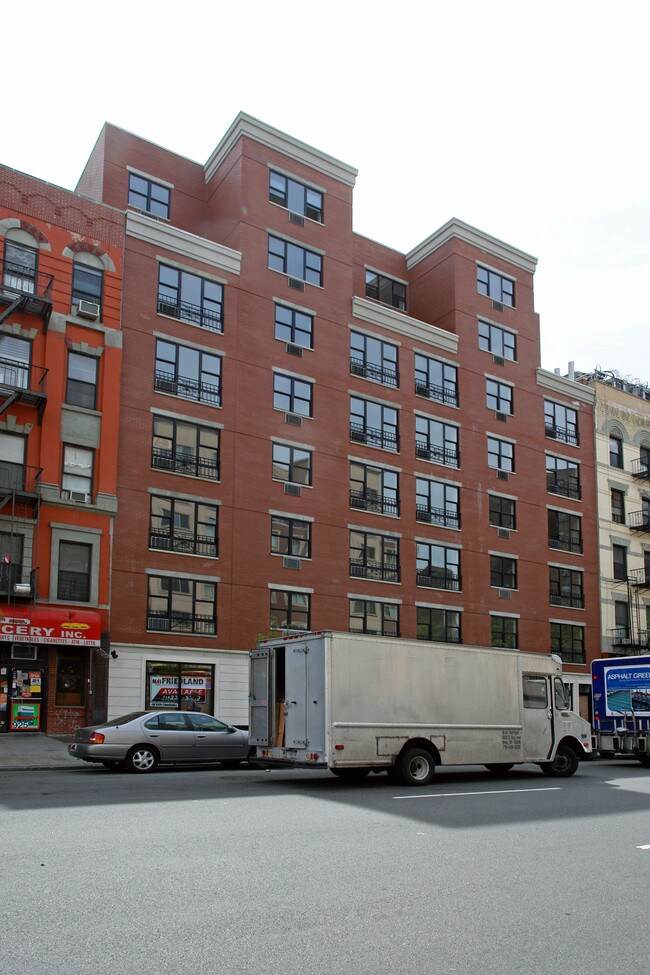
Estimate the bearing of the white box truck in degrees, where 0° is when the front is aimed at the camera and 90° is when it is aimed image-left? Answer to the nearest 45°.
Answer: approximately 225°

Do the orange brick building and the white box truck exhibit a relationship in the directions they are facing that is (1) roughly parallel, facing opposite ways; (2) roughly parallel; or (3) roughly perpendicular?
roughly perpendicular

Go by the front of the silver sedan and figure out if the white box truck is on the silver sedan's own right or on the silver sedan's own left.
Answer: on the silver sedan's own right

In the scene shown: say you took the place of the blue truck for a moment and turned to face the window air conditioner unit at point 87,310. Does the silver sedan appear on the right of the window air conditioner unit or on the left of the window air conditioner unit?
left

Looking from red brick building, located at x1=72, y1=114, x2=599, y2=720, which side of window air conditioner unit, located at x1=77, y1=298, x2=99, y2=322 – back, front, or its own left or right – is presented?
left

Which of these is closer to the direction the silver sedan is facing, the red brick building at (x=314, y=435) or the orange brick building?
the red brick building

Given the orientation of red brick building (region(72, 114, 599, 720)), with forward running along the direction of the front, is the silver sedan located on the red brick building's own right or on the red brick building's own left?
on the red brick building's own right

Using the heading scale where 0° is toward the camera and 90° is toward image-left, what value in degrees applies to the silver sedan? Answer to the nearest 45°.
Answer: approximately 225°
